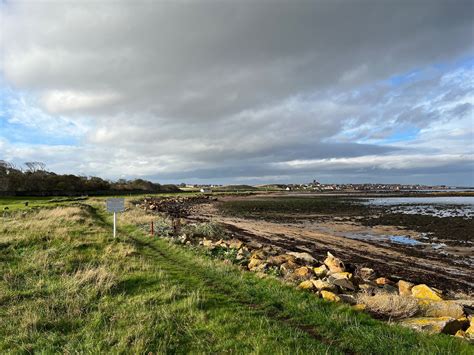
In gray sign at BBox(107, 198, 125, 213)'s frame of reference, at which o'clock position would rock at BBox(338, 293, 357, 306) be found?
The rock is roughly at 11 o'clock from the gray sign.

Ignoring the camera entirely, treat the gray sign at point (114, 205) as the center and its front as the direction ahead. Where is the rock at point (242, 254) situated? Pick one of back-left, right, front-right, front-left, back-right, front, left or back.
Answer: front-left

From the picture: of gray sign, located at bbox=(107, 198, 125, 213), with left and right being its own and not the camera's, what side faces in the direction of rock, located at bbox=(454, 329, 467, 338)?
front

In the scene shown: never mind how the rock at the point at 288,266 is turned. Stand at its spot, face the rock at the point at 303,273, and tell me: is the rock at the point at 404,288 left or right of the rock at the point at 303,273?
left

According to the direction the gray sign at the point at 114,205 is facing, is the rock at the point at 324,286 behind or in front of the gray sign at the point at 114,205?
in front

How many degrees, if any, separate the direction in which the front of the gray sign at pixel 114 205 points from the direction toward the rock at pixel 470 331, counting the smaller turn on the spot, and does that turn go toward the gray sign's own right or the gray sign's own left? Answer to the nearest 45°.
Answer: approximately 45° to the gray sign's own left

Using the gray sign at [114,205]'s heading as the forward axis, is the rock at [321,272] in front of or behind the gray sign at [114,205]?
in front

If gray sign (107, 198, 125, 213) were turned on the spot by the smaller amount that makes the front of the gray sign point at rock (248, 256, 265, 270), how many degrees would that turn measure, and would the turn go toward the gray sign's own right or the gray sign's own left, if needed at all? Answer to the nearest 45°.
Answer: approximately 45° to the gray sign's own left

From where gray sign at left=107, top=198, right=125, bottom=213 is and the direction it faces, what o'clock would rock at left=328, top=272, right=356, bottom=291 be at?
The rock is roughly at 11 o'clock from the gray sign.

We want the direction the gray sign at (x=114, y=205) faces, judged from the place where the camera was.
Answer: facing the viewer

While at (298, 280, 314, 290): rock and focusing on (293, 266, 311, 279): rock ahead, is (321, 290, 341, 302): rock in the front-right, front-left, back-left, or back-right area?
back-right

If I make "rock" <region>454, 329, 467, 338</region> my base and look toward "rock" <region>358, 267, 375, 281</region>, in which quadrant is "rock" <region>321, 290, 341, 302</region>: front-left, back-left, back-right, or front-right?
front-left

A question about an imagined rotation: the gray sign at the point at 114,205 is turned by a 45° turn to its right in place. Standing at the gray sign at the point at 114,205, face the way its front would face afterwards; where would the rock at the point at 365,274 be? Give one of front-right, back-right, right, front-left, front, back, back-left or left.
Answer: left
